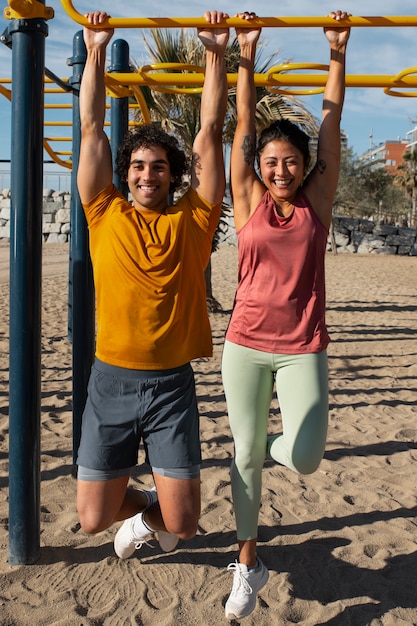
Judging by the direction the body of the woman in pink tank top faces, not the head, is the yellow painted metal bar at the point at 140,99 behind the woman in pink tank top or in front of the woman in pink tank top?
behind

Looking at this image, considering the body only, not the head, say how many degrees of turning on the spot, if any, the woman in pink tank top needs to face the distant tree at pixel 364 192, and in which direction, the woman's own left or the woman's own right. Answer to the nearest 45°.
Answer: approximately 180°

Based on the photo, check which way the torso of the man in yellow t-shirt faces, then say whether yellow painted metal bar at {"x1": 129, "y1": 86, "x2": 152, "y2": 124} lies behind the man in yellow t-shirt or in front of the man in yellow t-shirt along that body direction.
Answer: behind

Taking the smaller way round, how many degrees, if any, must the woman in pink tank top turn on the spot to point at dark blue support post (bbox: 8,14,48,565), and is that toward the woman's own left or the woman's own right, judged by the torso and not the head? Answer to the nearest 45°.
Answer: approximately 90° to the woman's own right

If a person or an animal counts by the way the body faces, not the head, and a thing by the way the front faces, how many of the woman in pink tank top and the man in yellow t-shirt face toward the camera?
2

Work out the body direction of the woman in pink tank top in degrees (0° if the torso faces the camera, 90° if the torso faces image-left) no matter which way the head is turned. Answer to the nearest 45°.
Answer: approximately 0°

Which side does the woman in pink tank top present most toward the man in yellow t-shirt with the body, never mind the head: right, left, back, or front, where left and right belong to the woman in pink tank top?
right

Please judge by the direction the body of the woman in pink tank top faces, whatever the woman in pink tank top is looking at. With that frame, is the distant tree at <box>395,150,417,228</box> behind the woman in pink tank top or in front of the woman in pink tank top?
behind
